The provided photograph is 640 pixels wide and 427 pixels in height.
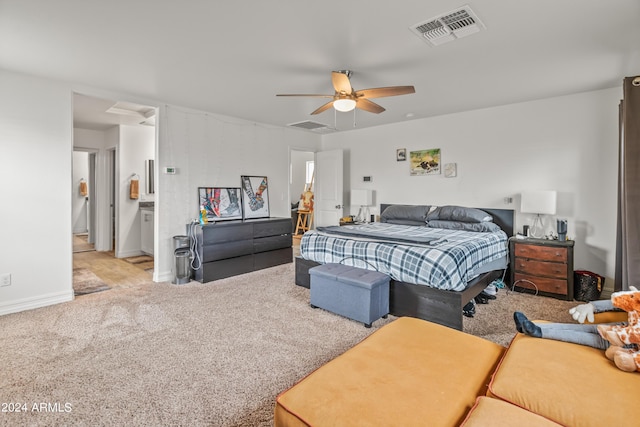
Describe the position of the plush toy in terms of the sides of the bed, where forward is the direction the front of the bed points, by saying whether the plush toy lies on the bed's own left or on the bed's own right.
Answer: on the bed's own left

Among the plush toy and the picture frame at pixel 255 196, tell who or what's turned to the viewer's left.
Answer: the plush toy

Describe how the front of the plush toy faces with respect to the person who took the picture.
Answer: facing to the left of the viewer

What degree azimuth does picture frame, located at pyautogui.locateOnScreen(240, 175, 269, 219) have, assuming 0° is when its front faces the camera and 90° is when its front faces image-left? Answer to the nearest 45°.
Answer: approximately 315°
